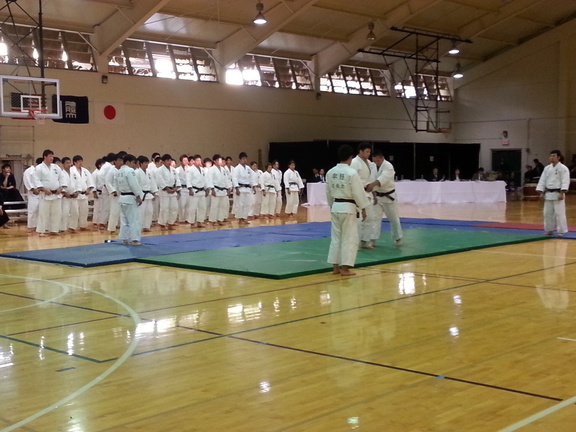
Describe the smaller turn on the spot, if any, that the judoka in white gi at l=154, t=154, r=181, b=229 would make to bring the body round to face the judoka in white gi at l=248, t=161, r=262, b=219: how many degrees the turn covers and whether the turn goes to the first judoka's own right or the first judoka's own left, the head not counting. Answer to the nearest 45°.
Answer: approximately 90° to the first judoka's own left

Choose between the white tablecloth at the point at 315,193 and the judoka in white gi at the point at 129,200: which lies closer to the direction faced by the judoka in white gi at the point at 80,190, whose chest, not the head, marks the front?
the judoka in white gi

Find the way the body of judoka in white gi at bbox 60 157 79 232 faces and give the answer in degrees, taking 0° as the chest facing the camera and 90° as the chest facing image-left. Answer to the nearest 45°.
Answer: approximately 315°

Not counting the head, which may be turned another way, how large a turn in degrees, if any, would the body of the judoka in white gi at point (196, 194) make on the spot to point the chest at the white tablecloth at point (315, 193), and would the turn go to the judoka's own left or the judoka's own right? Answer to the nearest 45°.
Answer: approximately 90° to the judoka's own left

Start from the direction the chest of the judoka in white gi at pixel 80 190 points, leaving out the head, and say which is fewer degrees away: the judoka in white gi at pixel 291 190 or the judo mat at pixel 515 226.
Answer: the judo mat

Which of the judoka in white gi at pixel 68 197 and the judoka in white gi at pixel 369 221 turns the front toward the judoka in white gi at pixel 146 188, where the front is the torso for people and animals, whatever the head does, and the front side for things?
the judoka in white gi at pixel 68 197
